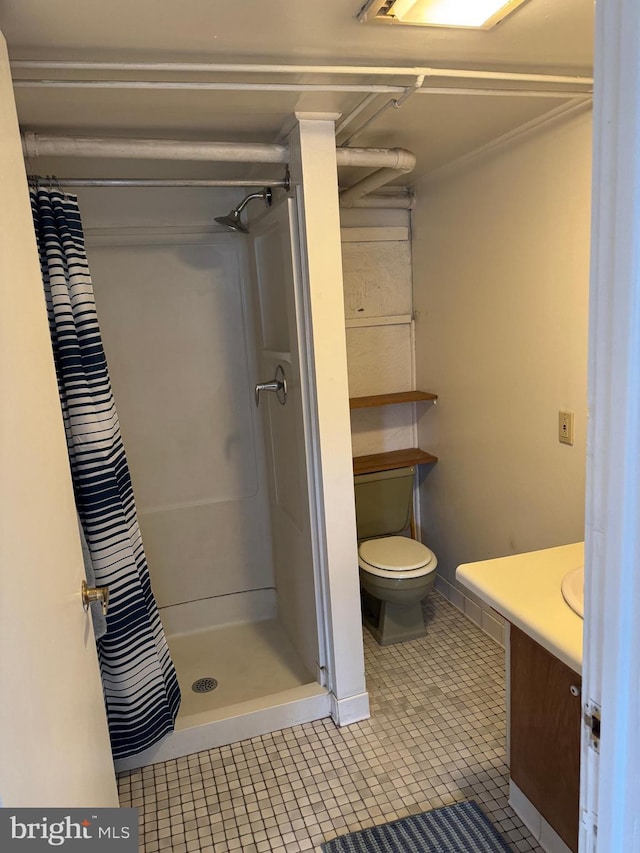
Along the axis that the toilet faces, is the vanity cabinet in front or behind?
in front

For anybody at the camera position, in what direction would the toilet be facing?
facing the viewer and to the right of the viewer

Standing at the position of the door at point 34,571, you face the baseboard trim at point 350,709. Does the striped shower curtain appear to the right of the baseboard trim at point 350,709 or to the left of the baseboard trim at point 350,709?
left

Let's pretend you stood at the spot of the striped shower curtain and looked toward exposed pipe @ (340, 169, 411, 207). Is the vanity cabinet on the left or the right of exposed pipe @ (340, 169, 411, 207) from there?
right

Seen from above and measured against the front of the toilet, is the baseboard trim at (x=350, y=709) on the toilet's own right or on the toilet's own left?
on the toilet's own right
